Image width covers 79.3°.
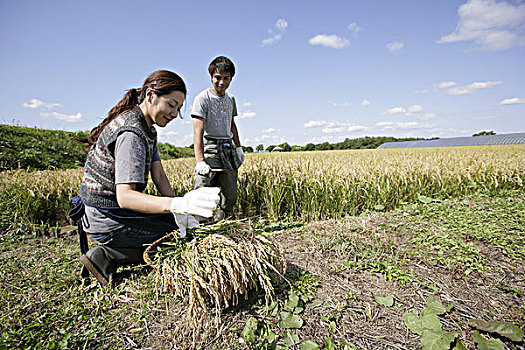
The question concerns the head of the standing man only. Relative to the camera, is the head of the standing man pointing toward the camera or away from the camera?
toward the camera

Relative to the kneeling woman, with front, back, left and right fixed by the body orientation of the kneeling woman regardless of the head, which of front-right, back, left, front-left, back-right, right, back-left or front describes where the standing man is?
front-left

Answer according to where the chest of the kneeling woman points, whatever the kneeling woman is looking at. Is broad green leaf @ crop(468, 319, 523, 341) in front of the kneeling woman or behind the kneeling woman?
in front

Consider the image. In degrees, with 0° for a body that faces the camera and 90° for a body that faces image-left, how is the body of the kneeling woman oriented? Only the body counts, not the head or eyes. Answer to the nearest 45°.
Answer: approximately 270°

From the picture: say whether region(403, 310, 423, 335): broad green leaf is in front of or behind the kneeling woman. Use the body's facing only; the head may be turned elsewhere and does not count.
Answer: in front

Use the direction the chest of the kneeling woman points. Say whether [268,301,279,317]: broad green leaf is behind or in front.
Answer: in front

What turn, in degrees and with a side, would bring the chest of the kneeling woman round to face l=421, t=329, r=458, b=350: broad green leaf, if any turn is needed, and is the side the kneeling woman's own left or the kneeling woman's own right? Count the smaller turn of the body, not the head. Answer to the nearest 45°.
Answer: approximately 45° to the kneeling woman's own right

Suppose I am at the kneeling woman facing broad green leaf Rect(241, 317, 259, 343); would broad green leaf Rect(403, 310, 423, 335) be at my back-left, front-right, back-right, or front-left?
front-left

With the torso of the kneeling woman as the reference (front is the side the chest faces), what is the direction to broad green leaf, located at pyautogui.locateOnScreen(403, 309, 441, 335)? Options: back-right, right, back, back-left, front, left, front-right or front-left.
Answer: front-right

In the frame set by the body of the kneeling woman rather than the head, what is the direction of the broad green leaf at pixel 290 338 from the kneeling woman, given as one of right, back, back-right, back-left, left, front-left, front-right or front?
front-right

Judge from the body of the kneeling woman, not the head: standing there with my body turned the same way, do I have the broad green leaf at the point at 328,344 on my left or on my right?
on my right

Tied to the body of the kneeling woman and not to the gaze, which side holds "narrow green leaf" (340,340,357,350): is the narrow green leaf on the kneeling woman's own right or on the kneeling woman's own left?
on the kneeling woman's own right
